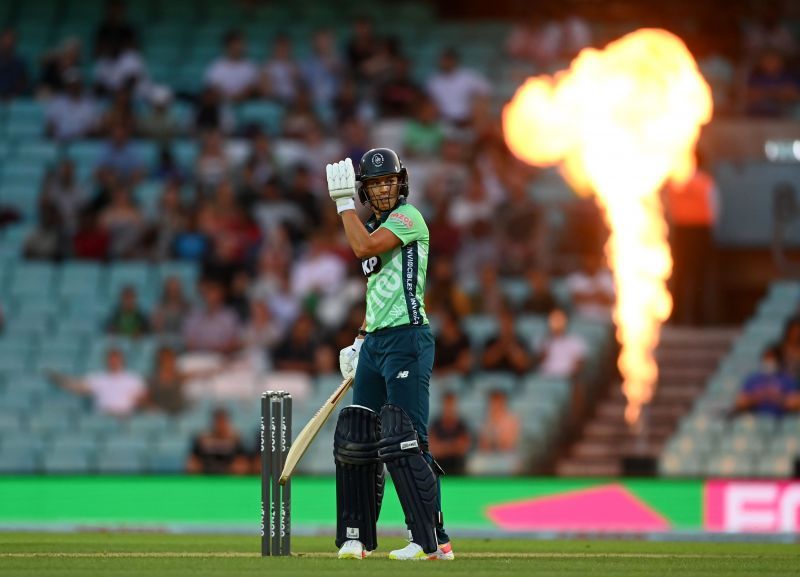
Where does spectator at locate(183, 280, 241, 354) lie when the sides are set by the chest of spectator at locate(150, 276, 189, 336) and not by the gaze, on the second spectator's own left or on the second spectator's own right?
on the second spectator's own left

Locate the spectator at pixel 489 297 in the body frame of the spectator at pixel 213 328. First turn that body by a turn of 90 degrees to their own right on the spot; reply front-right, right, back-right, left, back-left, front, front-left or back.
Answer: back

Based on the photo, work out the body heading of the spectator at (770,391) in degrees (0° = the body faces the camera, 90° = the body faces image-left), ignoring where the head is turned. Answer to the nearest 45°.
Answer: approximately 0°

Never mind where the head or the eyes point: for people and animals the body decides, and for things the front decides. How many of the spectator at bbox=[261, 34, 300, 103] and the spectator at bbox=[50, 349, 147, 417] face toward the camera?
2

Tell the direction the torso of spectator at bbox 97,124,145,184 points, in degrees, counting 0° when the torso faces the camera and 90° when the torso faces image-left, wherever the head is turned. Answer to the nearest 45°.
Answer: approximately 0°
